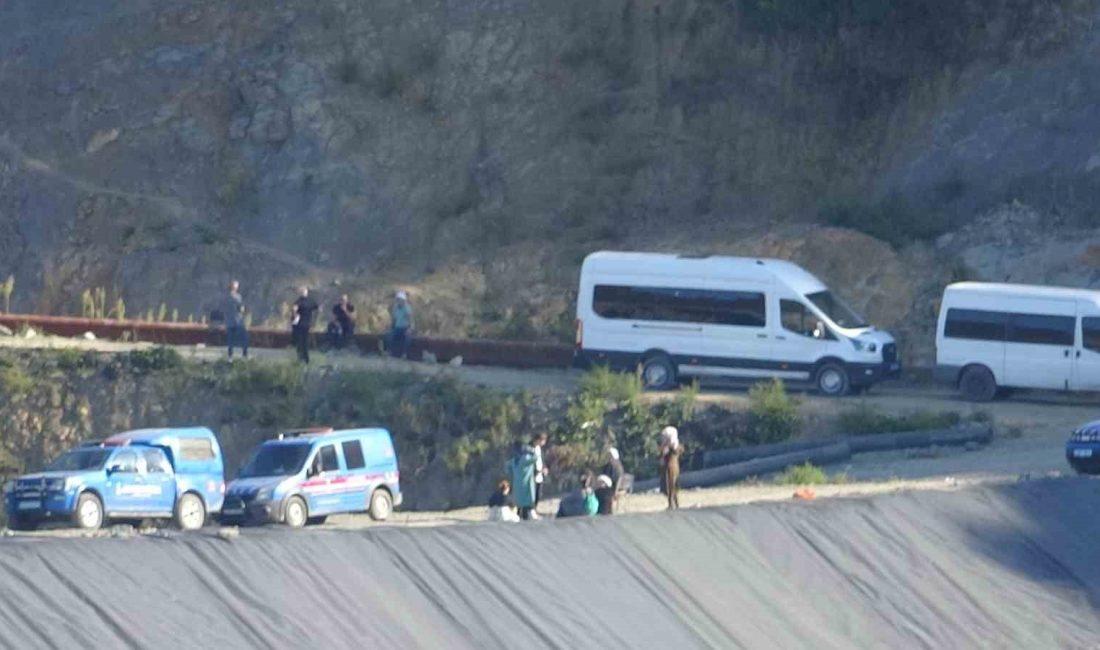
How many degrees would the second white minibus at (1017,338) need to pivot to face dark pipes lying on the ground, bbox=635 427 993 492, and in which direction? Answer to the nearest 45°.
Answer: approximately 135° to its right

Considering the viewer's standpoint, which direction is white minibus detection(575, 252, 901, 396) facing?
facing to the right of the viewer

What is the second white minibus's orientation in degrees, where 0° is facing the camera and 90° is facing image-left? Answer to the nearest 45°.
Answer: approximately 270°

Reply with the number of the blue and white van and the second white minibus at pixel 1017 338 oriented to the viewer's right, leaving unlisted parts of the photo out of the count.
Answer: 1

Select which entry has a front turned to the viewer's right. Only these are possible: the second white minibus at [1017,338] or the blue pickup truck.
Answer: the second white minibus

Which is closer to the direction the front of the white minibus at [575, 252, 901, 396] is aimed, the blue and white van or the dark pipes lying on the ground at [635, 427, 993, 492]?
the dark pipes lying on the ground

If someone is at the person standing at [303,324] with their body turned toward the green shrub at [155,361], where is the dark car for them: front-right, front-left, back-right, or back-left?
back-left

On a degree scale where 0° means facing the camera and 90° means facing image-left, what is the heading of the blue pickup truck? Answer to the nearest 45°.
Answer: approximately 45°

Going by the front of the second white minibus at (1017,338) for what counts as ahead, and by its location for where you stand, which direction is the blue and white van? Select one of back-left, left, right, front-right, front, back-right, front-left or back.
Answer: back-right

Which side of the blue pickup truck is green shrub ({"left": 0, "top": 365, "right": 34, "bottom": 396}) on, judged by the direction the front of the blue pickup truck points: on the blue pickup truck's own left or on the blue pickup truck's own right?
on the blue pickup truck's own right

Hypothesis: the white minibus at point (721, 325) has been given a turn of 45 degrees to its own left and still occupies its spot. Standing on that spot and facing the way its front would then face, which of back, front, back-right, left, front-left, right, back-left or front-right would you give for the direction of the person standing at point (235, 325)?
back-left
